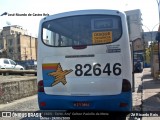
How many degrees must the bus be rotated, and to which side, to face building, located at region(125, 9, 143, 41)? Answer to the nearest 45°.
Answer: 0° — it already faces it

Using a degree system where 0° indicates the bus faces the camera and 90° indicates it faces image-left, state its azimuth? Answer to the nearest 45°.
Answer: approximately 180°
